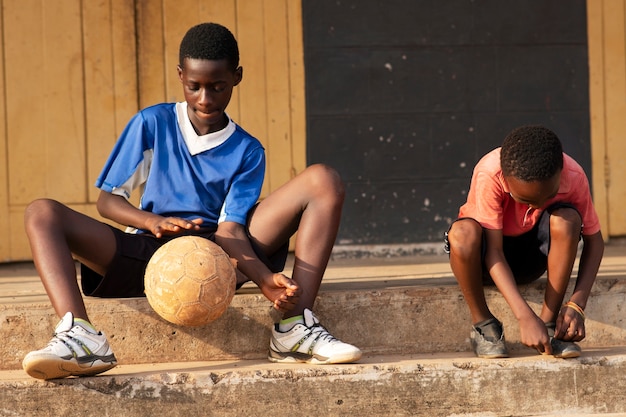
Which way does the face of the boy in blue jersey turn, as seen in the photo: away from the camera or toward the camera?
toward the camera

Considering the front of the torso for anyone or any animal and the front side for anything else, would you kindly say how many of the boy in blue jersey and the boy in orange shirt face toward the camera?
2

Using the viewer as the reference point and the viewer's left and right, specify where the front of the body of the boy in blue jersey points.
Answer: facing the viewer

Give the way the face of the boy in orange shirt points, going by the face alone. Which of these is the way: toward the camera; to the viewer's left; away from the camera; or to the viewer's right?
toward the camera

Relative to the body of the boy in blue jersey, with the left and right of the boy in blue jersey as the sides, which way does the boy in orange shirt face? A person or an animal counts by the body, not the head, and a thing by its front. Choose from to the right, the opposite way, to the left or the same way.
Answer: the same way

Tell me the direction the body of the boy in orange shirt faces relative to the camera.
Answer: toward the camera
